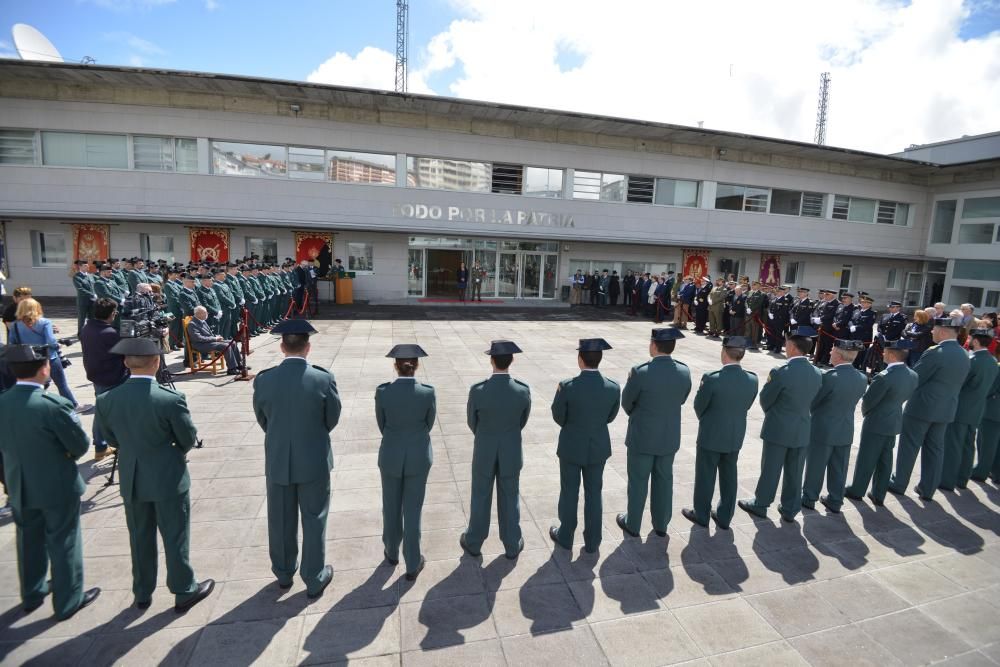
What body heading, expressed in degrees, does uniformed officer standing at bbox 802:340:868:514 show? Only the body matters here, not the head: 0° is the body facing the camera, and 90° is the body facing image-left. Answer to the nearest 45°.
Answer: approximately 135°

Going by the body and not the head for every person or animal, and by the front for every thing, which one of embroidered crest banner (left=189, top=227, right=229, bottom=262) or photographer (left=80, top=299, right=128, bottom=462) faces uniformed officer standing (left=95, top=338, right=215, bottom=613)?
the embroidered crest banner

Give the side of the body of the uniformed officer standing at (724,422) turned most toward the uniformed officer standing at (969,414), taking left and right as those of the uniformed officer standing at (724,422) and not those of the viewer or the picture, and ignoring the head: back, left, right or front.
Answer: right

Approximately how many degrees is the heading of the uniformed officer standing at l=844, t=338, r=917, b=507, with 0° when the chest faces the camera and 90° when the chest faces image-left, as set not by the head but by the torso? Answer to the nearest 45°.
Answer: approximately 135°

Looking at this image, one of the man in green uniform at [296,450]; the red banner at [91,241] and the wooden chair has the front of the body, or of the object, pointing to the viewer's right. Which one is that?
the wooden chair

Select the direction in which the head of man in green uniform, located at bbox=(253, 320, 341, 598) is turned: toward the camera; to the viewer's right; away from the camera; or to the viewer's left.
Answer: away from the camera

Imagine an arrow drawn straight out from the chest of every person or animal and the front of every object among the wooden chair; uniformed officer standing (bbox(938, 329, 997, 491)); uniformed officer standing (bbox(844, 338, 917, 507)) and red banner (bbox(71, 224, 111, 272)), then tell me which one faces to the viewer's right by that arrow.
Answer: the wooden chair

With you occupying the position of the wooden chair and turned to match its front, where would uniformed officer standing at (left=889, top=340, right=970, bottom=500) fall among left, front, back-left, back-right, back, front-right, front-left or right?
front-right

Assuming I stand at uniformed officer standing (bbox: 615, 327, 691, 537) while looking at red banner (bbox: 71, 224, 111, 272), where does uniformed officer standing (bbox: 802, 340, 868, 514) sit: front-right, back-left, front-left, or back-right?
back-right

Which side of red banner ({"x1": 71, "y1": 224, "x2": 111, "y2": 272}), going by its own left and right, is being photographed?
front

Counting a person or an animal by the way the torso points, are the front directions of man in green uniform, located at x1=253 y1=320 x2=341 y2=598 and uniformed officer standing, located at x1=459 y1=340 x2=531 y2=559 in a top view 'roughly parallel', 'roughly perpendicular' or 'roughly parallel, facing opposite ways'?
roughly parallel

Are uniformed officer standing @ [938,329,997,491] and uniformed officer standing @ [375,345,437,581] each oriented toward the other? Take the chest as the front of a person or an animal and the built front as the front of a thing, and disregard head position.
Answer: no

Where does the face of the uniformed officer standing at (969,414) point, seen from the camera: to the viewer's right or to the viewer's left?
to the viewer's left

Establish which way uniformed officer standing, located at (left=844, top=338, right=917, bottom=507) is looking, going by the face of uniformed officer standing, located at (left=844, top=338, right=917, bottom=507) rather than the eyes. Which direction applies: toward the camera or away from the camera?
away from the camera

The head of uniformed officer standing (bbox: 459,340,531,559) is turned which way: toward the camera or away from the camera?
away from the camera

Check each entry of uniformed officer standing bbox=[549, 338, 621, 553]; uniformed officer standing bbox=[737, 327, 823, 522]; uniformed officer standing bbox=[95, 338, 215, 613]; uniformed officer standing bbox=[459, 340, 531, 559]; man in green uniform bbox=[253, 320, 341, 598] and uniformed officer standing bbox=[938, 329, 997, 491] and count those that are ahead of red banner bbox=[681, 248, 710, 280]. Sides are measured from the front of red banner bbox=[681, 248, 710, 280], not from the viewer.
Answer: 6

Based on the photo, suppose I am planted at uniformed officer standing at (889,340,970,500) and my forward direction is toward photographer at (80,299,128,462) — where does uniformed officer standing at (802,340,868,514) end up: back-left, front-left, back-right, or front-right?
front-left

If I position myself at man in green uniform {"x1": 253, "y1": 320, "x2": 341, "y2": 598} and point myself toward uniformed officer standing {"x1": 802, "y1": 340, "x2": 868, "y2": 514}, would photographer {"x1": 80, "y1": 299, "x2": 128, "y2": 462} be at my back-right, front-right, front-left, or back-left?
back-left

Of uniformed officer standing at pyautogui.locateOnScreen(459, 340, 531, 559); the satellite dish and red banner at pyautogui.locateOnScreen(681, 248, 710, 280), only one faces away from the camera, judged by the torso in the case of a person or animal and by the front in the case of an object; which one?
the uniformed officer standing

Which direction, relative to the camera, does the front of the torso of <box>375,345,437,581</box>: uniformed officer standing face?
away from the camera

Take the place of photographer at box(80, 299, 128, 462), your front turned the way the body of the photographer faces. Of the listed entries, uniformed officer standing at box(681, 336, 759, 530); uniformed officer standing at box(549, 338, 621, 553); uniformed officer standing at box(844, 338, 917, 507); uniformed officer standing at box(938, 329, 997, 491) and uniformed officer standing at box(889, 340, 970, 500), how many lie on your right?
5

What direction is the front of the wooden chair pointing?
to the viewer's right

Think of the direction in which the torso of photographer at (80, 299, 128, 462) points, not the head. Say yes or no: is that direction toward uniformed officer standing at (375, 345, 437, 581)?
no

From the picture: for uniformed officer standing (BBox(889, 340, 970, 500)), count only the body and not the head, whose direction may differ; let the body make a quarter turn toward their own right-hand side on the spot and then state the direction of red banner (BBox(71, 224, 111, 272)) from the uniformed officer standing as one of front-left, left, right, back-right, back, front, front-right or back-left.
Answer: back-left

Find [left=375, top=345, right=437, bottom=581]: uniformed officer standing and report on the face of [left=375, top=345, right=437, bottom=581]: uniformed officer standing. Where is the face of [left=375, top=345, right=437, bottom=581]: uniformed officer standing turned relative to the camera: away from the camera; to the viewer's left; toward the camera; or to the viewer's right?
away from the camera
